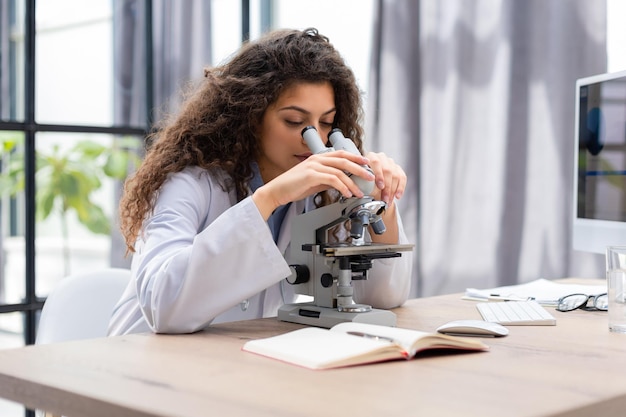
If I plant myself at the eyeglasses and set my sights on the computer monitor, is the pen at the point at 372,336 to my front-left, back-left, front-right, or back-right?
back-left

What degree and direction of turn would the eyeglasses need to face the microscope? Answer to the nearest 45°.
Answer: approximately 45° to its right

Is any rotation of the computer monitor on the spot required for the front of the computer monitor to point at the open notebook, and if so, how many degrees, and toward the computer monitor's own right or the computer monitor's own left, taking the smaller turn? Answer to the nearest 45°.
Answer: approximately 45° to the computer monitor's own left

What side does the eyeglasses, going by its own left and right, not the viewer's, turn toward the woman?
right

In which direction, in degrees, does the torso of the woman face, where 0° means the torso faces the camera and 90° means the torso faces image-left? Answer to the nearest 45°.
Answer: approximately 315°
